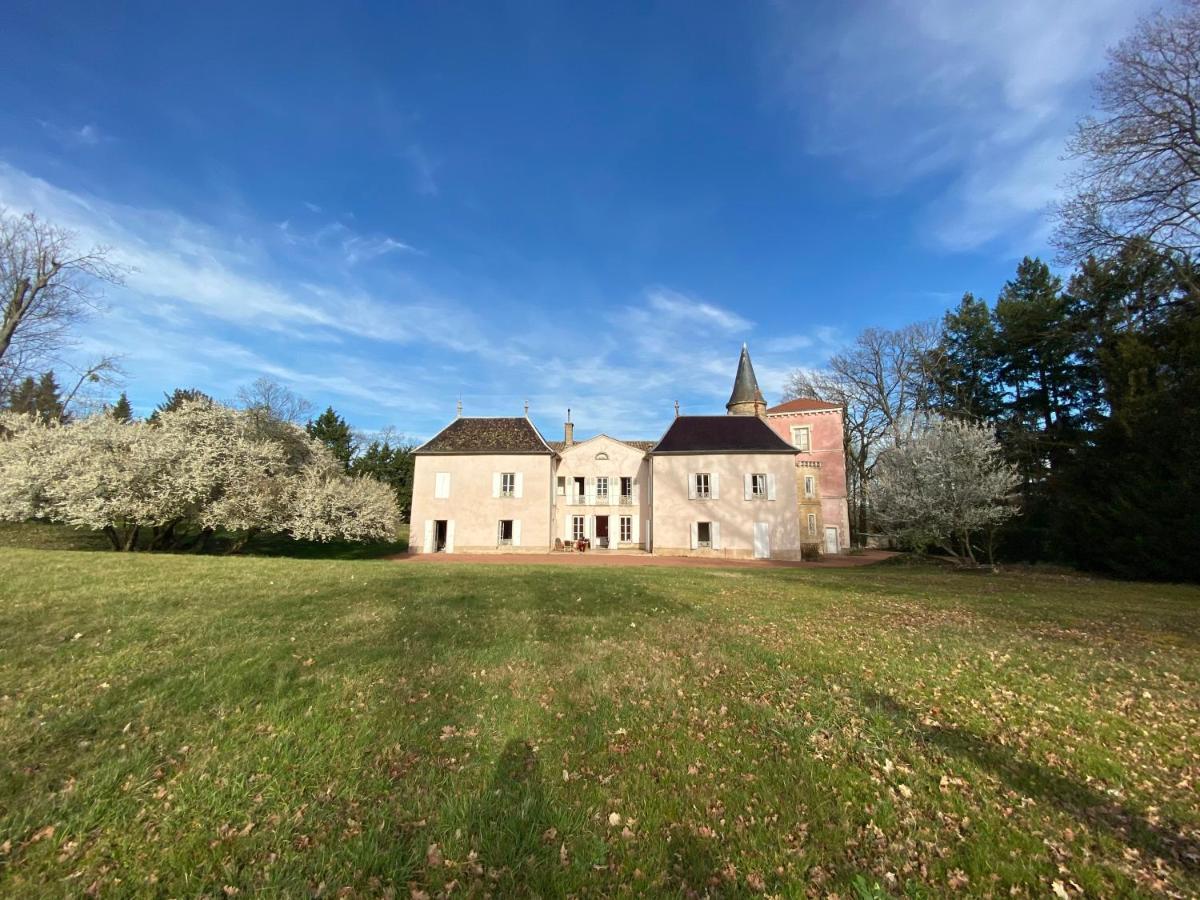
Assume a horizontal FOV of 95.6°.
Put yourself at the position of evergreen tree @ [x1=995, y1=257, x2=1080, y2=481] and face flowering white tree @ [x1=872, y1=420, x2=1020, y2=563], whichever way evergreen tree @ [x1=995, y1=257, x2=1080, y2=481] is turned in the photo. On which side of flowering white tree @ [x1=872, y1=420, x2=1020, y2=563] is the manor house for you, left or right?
right

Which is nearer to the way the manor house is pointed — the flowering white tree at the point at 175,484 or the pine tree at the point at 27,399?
the flowering white tree

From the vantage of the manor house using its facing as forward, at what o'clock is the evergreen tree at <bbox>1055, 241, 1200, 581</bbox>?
The evergreen tree is roughly at 10 o'clock from the manor house.

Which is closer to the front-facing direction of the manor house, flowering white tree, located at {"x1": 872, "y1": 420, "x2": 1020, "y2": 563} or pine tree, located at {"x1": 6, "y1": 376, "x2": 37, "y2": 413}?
the flowering white tree

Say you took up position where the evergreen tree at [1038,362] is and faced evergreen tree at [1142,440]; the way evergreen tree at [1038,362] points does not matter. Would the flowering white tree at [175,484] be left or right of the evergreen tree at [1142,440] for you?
right

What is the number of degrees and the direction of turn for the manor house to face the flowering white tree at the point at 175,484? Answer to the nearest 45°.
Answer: approximately 45° to its right

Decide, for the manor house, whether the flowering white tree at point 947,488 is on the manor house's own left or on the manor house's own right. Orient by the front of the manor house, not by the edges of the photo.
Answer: on the manor house's own left

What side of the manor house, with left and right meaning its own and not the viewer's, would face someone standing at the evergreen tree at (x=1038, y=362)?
left

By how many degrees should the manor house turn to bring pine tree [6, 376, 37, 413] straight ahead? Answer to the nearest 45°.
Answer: approximately 90° to its right

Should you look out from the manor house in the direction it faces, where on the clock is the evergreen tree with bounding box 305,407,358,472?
The evergreen tree is roughly at 4 o'clock from the manor house.

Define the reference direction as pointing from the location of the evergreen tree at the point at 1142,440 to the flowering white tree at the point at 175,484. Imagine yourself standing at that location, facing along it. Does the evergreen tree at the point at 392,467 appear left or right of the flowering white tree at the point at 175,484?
right

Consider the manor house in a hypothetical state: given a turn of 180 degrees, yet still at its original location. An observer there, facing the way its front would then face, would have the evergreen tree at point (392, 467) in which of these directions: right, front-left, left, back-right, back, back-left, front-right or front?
front-left

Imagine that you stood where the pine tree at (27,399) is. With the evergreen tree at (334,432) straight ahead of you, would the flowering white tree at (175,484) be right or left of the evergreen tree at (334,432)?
right

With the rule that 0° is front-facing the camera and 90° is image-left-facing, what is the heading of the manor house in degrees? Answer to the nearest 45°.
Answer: approximately 0°
